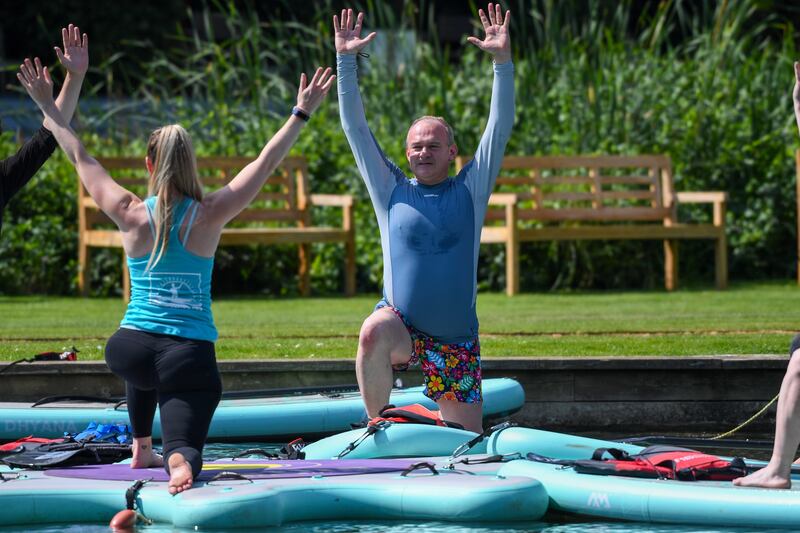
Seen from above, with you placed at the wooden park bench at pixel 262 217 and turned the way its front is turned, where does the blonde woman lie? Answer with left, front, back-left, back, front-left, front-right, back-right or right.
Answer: front-right

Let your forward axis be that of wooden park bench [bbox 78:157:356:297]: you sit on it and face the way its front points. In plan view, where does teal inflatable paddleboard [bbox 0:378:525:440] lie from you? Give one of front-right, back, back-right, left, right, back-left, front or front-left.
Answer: front-right

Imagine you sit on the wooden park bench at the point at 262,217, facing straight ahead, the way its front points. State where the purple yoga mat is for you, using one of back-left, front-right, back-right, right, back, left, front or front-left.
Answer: front-right

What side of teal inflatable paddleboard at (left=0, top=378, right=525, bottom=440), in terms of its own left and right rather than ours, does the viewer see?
right

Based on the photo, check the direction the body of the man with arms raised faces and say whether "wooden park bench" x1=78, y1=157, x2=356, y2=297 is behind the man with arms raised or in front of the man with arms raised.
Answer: behind

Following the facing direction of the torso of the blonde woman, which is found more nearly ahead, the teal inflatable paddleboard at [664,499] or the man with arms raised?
the man with arms raised

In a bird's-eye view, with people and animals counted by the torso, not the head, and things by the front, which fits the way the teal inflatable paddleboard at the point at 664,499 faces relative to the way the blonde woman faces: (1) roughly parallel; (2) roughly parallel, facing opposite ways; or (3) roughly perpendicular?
roughly perpendicular

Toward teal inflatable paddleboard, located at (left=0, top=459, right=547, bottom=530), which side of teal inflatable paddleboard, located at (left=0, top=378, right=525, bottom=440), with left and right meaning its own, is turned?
right

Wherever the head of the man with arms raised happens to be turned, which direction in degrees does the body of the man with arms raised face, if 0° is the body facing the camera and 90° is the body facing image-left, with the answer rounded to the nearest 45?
approximately 0°

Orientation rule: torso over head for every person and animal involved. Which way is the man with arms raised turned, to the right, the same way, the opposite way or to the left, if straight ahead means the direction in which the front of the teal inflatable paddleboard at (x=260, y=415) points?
to the right

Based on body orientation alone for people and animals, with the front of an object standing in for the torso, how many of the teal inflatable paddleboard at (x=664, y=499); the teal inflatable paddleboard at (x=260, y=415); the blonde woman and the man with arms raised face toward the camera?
1

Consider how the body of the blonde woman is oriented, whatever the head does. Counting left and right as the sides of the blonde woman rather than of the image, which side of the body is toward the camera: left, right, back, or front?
back
